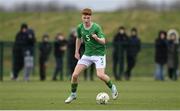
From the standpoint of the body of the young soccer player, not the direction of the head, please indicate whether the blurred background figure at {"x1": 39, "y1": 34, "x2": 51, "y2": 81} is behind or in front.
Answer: behind

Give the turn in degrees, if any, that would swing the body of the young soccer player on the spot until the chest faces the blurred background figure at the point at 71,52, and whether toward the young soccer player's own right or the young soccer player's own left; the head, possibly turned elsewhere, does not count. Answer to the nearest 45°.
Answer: approximately 180°

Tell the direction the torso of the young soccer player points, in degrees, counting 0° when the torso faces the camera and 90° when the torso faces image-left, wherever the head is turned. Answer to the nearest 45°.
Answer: approximately 0°

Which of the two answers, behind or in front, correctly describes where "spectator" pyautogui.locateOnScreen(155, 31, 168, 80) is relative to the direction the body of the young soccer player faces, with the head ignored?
behind

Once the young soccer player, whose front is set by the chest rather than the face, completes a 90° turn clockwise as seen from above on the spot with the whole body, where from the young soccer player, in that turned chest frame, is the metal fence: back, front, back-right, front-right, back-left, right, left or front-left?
right

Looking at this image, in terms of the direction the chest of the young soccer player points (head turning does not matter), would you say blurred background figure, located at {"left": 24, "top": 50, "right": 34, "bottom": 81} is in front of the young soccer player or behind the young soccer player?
behind

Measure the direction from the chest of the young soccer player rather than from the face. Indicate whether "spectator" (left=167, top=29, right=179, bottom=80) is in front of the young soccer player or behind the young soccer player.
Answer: behind

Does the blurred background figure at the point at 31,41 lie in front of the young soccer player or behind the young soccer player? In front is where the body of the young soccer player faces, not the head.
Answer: behind

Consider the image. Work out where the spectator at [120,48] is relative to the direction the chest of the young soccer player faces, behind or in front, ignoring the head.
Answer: behind
